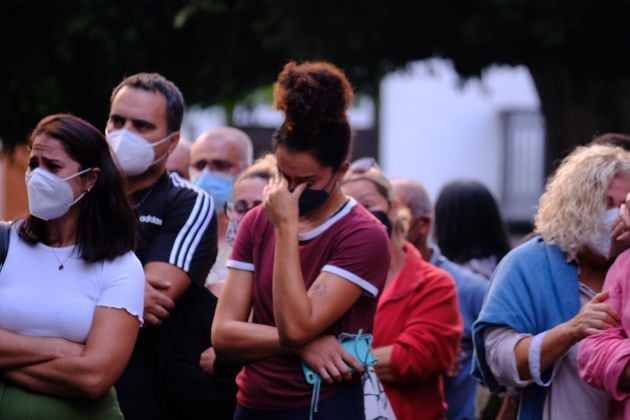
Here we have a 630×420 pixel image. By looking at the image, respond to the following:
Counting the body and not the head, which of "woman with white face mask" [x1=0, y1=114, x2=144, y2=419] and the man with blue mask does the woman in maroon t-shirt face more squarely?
the woman with white face mask

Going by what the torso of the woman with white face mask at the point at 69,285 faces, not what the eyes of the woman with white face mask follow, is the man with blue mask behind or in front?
behind

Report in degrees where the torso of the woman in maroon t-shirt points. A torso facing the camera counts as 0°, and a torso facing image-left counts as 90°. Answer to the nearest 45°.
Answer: approximately 45°

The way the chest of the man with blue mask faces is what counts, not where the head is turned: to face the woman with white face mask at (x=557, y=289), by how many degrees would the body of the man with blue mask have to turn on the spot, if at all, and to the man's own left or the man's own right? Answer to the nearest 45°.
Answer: approximately 90° to the man's own left

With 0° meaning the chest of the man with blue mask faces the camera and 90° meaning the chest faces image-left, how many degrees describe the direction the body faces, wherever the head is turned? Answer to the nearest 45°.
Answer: approximately 45°

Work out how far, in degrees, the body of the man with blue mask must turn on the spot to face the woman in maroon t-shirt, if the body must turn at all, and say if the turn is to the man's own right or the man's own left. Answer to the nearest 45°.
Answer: approximately 45° to the man's own left

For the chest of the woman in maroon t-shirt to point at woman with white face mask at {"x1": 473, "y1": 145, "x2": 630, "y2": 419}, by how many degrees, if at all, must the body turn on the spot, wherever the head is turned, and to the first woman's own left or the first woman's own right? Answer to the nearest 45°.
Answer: approximately 135° to the first woman's own left

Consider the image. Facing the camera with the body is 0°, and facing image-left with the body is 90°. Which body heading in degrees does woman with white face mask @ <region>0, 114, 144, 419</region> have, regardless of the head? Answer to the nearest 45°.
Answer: approximately 45°
